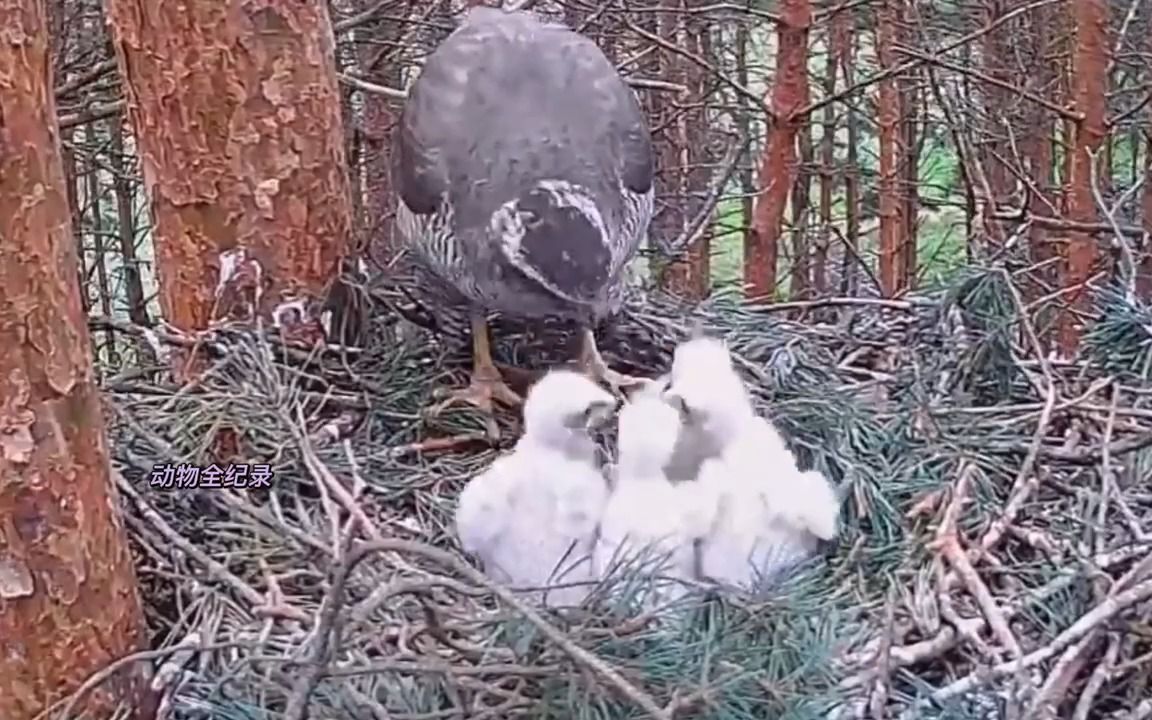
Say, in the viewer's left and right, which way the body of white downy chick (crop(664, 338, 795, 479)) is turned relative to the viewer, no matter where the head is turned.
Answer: facing to the left of the viewer

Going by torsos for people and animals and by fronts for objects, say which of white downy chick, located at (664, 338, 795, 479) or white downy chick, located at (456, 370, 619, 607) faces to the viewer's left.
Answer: white downy chick, located at (664, 338, 795, 479)

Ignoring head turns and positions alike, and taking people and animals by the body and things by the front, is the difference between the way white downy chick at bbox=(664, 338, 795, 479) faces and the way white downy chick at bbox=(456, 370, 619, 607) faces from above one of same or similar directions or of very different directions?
very different directions

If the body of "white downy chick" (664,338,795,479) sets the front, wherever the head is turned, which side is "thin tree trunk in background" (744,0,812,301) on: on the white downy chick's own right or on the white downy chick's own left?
on the white downy chick's own right

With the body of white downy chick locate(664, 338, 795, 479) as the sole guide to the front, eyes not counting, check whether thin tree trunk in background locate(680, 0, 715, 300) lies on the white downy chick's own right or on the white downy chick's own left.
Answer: on the white downy chick's own right

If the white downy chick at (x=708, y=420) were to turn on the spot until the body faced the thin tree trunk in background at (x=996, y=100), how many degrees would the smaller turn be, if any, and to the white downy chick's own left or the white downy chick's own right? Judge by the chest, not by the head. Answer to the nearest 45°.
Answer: approximately 90° to the white downy chick's own right

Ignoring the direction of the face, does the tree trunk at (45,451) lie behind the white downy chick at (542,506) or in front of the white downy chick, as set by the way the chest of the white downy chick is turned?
behind

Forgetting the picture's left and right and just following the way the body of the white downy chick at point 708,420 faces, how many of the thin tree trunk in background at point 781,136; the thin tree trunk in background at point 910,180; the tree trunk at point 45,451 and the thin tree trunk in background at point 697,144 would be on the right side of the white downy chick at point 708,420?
3
